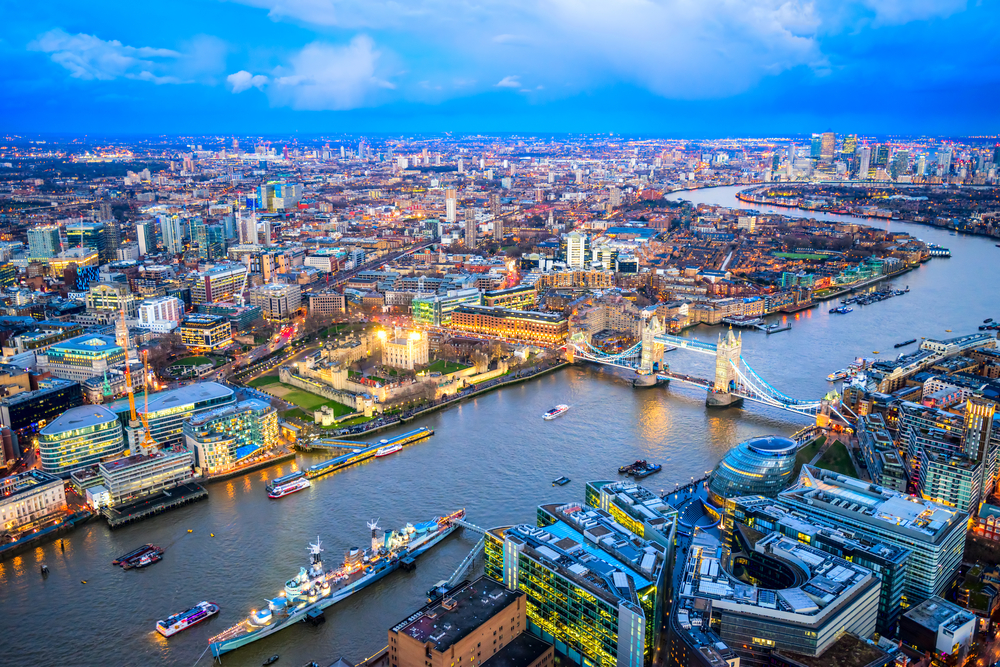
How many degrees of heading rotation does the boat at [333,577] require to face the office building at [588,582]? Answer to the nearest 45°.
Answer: approximately 90° to its left

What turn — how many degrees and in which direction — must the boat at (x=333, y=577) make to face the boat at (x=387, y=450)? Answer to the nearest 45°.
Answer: approximately 135° to its right

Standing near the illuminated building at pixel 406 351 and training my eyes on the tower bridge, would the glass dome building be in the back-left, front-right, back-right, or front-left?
front-right

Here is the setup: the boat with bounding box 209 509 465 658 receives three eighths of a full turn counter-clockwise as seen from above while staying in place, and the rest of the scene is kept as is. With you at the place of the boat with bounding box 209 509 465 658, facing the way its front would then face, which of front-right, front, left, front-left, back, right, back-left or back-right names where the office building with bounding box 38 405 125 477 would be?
back-left

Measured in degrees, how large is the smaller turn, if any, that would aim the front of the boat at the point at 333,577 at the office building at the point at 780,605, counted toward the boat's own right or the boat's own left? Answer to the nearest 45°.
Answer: approximately 90° to the boat's own left

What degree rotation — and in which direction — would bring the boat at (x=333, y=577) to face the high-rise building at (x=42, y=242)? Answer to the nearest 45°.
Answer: approximately 90° to its right

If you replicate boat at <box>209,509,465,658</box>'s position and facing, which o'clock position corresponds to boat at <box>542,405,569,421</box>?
boat at <box>542,405,569,421</box> is roughly at 6 o'clock from boat at <box>209,509,465,658</box>.

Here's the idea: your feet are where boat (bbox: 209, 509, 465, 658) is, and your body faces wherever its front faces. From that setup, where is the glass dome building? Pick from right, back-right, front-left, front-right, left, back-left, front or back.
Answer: back-left

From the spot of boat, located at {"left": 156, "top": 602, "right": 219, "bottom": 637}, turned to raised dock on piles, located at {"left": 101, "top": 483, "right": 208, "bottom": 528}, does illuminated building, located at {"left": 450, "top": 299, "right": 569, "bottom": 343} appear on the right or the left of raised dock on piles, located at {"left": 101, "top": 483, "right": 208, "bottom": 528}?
right

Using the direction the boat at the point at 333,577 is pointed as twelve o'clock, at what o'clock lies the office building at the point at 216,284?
The office building is roughly at 4 o'clock from the boat.

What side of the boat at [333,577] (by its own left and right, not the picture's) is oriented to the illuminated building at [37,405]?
right

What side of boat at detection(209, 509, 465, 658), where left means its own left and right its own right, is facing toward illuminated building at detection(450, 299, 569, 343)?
back

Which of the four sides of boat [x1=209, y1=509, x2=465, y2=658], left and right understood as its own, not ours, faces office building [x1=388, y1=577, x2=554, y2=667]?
left

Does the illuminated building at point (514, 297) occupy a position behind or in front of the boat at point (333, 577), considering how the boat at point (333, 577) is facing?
behind

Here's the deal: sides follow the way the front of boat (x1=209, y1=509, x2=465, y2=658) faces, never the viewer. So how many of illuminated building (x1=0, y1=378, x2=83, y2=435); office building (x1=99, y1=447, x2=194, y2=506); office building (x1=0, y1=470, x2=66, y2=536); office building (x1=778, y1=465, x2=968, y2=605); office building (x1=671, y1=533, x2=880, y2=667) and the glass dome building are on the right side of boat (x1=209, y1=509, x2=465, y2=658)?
3

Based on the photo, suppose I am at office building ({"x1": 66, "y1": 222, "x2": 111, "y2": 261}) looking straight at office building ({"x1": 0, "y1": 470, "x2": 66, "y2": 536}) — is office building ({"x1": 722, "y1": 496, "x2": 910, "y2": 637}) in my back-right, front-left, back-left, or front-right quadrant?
front-left

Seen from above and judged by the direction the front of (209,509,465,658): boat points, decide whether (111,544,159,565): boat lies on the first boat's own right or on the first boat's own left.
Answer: on the first boat's own right

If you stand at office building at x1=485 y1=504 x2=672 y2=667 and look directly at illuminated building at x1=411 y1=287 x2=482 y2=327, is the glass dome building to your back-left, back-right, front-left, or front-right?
front-right

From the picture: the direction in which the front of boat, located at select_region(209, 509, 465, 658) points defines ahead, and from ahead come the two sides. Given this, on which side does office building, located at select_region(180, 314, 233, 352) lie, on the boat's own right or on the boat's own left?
on the boat's own right

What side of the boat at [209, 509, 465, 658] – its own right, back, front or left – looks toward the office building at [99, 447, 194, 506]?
right

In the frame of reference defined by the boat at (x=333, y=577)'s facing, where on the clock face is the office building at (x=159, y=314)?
The office building is roughly at 4 o'clock from the boat.

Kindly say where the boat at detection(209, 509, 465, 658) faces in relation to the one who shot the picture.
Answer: facing the viewer and to the left of the viewer

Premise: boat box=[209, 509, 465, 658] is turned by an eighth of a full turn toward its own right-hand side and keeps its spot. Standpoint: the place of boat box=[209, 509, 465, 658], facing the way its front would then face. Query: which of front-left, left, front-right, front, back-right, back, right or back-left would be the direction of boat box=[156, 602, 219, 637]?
front
